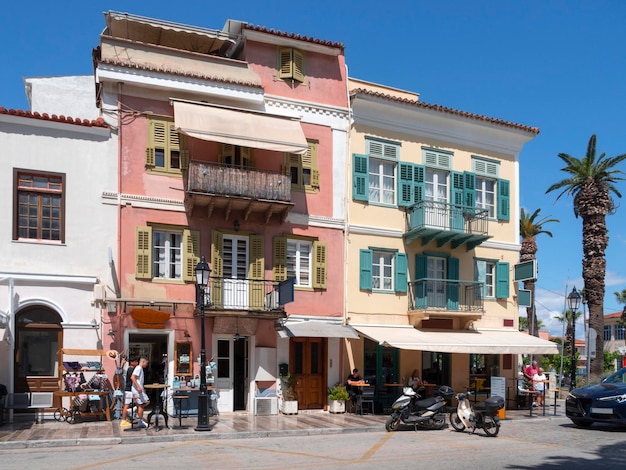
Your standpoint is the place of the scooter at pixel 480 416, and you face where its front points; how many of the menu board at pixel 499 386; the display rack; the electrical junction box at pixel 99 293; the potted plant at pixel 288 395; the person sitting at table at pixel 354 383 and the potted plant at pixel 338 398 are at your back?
0

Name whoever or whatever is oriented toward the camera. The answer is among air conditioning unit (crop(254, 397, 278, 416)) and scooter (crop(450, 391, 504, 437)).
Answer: the air conditioning unit

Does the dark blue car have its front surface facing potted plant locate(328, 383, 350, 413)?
no

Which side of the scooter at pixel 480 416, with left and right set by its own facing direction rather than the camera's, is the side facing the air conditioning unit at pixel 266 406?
front

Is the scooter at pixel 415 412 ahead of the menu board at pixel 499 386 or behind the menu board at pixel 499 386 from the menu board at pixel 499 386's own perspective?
ahead

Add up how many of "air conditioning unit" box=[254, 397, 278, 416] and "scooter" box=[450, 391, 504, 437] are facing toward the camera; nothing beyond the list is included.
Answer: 1

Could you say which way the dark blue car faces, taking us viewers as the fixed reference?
facing the viewer and to the left of the viewer

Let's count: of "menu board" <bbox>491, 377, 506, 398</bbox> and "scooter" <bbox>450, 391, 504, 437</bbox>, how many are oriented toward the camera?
1

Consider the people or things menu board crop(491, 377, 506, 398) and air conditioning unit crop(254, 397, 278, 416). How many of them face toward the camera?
2

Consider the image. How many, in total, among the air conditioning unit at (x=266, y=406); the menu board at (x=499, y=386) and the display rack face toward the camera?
3

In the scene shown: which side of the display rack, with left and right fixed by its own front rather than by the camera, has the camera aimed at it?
front

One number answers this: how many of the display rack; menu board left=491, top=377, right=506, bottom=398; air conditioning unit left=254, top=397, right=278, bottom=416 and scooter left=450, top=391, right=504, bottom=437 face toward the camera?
3

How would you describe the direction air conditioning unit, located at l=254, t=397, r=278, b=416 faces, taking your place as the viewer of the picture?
facing the viewer

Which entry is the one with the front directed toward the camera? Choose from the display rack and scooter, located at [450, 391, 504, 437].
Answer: the display rack

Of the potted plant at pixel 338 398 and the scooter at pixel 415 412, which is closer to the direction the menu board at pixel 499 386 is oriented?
the scooter
